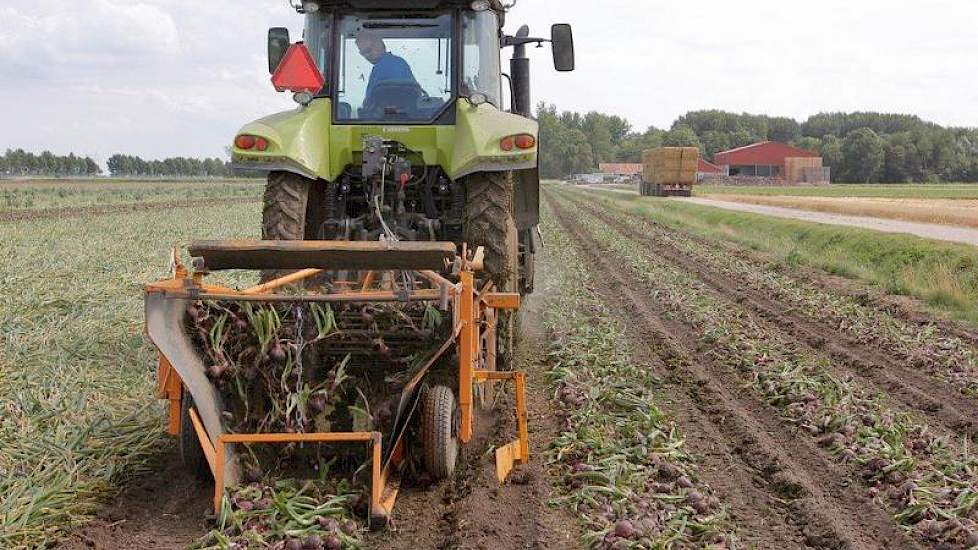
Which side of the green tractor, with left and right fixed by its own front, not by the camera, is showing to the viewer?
back

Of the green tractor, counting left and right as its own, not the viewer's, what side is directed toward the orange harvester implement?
back
